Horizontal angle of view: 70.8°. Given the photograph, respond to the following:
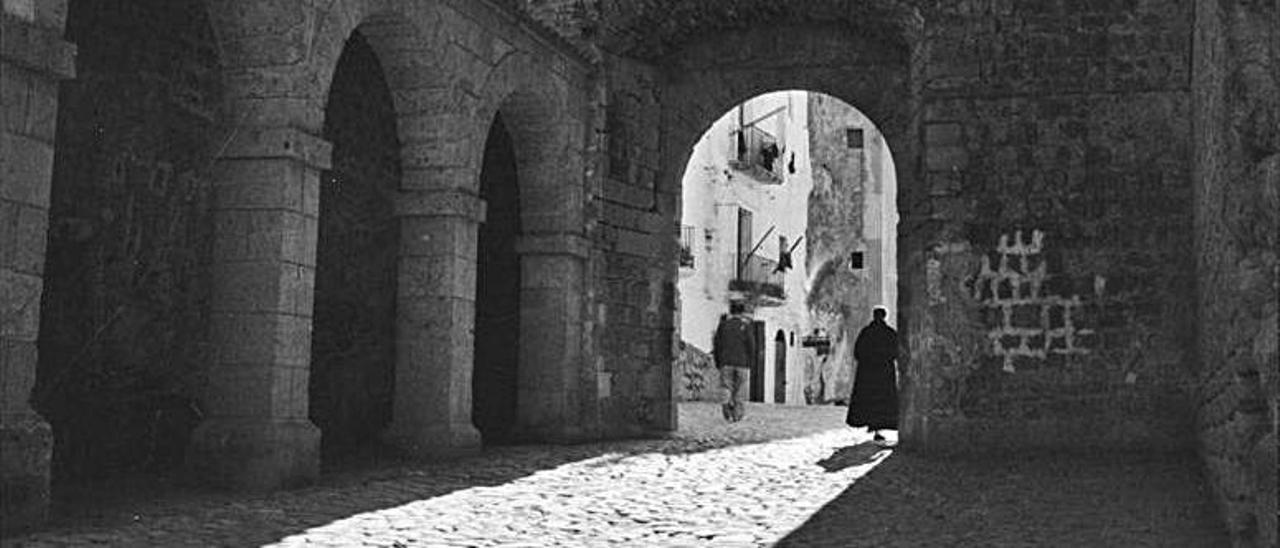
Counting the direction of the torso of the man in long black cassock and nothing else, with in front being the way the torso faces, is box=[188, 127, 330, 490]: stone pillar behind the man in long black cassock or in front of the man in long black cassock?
behind

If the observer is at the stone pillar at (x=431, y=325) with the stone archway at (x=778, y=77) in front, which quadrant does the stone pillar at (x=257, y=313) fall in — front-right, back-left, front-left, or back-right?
back-right

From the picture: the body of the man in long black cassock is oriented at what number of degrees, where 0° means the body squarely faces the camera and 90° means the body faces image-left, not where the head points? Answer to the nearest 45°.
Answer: approximately 180°

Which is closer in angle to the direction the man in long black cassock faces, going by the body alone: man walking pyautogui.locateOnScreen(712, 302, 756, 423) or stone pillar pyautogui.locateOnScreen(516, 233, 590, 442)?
the man walking

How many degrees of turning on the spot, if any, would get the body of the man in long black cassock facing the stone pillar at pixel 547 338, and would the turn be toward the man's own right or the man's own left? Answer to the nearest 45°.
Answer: approximately 135° to the man's own left

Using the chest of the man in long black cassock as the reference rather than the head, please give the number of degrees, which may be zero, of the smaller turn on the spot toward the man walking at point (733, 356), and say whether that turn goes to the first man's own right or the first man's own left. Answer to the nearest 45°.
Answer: approximately 45° to the first man's own left

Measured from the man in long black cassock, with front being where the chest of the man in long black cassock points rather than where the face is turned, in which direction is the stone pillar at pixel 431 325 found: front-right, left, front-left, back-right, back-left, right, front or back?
back-left

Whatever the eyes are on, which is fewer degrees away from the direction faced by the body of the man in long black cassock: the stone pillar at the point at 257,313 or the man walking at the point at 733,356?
the man walking
